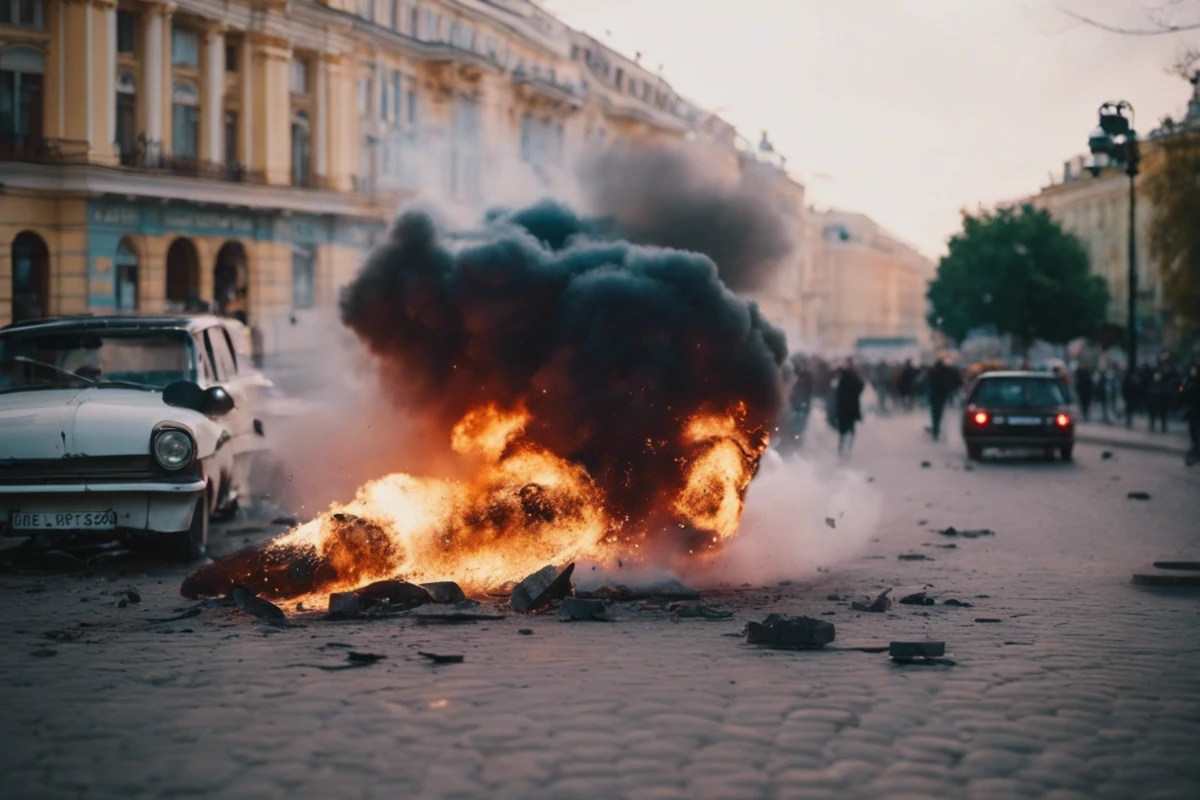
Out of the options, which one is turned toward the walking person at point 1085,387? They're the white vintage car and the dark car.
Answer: the dark car

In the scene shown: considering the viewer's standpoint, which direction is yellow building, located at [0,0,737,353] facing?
facing the viewer and to the right of the viewer

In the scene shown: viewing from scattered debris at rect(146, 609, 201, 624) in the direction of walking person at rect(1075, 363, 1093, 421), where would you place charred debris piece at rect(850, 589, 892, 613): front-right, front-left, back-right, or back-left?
front-right

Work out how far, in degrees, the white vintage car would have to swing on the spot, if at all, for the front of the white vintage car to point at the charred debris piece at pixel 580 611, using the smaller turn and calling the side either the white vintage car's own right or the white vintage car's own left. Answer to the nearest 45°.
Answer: approximately 45° to the white vintage car's own left

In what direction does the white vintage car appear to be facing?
toward the camera

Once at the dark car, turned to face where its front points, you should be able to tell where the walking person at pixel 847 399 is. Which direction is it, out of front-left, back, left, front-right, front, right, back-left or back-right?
left

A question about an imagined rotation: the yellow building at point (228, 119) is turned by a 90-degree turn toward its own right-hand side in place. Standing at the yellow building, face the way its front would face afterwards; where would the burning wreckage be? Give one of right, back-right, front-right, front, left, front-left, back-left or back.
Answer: front-left

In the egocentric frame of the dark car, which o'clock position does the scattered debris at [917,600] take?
The scattered debris is roughly at 6 o'clock from the dark car.

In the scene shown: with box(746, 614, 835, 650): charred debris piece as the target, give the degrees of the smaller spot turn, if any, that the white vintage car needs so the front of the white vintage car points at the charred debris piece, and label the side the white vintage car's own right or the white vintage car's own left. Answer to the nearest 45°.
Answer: approximately 45° to the white vintage car's own left

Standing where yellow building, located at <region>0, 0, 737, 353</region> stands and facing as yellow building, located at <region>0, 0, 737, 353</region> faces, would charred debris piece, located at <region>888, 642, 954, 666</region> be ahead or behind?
ahead

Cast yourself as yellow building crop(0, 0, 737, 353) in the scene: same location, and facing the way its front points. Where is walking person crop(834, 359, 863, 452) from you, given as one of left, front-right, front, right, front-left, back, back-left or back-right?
front

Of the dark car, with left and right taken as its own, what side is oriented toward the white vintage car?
back

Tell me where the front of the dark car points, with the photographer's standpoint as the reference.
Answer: facing away from the viewer

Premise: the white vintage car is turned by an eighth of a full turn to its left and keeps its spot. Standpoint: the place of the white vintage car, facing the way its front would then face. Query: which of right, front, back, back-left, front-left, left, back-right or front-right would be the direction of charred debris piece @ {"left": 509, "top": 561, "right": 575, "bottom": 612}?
front

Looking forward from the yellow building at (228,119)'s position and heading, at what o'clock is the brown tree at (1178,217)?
The brown tree is roughly at 11 o'clock from the yellow building.

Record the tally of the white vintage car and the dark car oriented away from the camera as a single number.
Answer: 1

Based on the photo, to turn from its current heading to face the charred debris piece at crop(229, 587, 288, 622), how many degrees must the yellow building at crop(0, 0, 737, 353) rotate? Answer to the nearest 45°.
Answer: approximately 45° to its right

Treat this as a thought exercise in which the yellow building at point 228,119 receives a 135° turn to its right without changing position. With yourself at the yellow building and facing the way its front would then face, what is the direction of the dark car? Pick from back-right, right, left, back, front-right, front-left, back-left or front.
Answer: back-left

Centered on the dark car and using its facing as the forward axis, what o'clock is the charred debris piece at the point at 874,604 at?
The charred debris piece is roughly at 6 o'clock from the dark car.
